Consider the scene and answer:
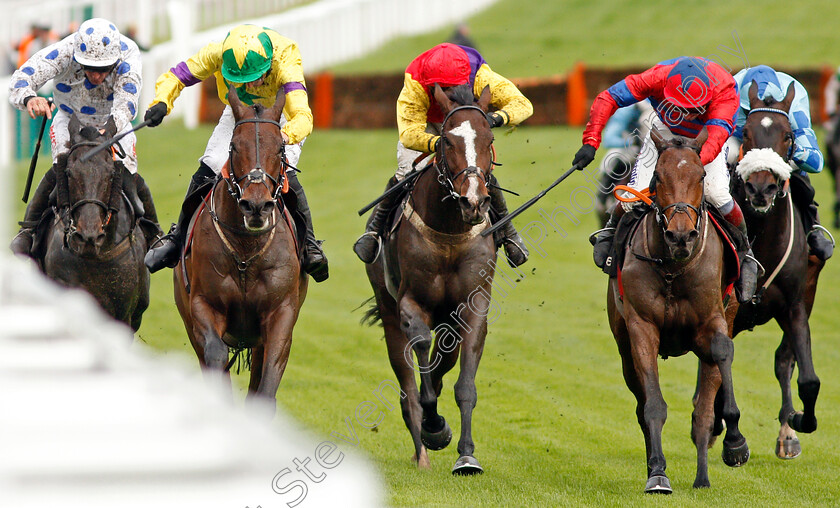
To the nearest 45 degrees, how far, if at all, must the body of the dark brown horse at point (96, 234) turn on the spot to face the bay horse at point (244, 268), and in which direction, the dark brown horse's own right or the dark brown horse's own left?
approximately 45° to the dark brown horse's own left

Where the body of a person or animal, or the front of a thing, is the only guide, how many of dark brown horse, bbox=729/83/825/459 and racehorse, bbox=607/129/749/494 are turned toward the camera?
2

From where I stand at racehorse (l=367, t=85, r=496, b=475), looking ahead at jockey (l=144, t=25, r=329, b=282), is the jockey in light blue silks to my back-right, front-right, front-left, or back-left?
back-right

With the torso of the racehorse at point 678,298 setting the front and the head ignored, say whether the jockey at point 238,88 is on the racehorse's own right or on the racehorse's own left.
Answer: on the racehorse's own right

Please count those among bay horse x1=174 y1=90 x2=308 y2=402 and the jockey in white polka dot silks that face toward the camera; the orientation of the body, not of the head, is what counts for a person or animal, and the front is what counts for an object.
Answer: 2

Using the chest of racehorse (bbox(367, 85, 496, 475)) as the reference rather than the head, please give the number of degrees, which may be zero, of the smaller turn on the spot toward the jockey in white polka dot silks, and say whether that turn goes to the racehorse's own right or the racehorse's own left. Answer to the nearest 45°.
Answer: approximately 135° to the racehorse's own right

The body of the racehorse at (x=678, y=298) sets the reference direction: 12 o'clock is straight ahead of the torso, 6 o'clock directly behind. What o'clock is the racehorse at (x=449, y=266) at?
the racehorse at (x=449, y=266) is roughly at 3 o'clock from the racehorse at (x=678, y=298).

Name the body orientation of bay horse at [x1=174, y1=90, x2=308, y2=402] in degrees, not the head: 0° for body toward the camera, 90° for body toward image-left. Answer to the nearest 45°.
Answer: approximately 0°

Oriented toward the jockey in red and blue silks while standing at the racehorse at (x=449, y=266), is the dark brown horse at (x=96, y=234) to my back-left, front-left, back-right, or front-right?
back-left
